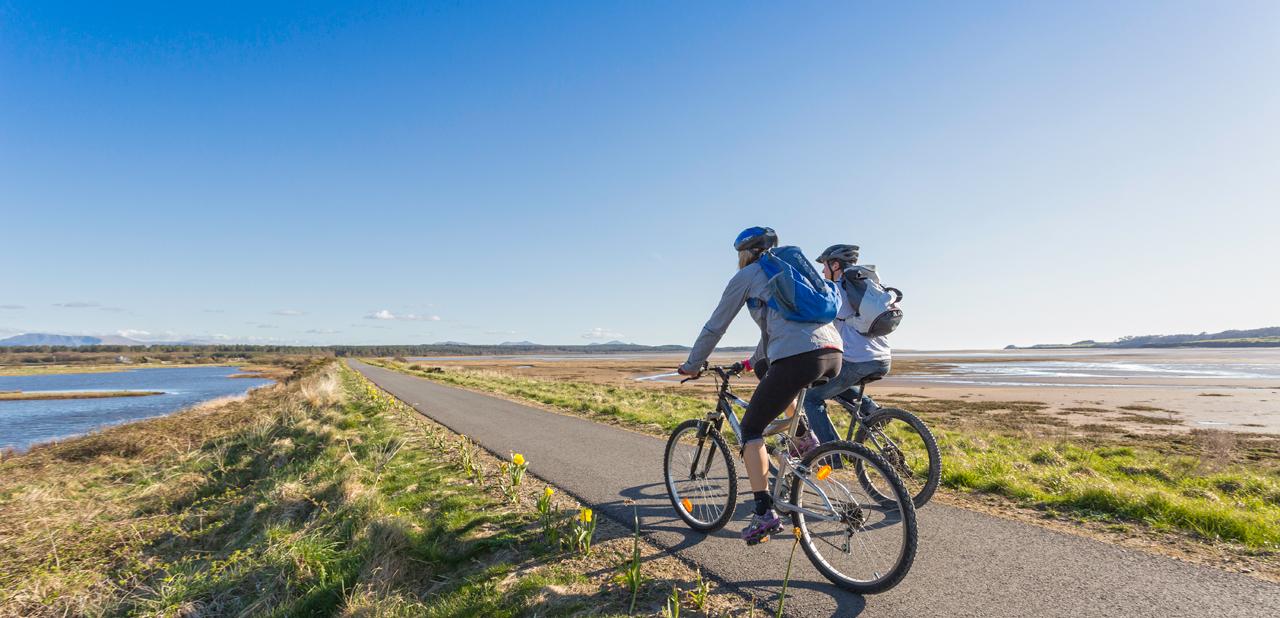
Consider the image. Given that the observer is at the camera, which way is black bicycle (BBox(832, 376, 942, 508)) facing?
facing away from the viewer and to the left of the viewer

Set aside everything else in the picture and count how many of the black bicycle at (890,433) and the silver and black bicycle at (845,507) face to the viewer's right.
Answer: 0

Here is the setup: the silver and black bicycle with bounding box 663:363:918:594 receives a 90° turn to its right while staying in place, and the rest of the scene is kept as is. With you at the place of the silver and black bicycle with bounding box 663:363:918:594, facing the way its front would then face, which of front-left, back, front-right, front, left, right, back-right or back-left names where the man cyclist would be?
front-left

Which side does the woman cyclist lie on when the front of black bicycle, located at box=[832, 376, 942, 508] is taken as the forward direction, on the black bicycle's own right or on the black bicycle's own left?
on the black bicycle's own left

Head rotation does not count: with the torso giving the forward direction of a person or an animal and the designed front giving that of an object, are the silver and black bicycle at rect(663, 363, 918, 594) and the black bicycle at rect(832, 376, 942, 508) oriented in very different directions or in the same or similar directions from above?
same or similar directions

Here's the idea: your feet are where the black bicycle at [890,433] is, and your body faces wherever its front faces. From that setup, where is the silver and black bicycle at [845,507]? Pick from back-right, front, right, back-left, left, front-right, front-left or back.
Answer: back-left

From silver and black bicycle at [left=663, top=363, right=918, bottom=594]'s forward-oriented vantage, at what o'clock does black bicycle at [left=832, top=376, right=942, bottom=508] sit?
black bicycle at [left=832, top=376, right=942, bottom=508] is roughly at 2 o'clock from silver and black bicycle at [left=663, top=363, right=918, bottom=594].

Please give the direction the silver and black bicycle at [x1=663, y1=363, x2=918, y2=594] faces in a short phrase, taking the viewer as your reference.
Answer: facing away from the viewer and to the left of the viewer
